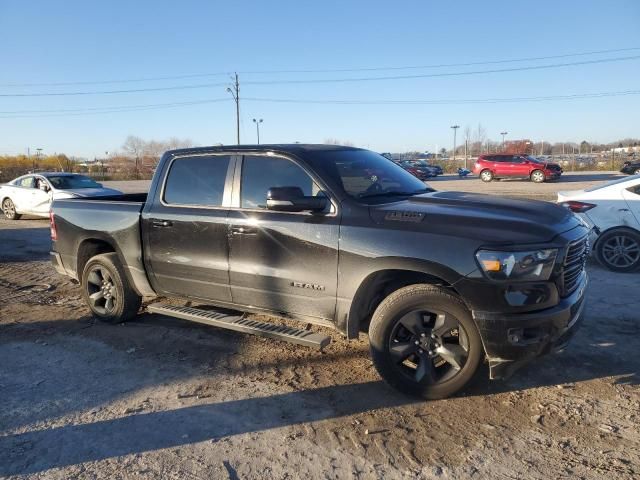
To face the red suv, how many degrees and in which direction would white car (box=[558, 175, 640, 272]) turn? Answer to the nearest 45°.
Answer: approximately 90° to its left

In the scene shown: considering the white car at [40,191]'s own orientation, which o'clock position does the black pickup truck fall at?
The black pickup truck is roughly at 1 o'clock from the white car.

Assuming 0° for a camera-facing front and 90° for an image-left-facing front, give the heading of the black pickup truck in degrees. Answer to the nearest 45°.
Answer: approximately 315°

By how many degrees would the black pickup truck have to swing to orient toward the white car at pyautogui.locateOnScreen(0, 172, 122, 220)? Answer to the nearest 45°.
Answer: approximately 180°

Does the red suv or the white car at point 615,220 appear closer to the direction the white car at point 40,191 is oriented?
the white car
